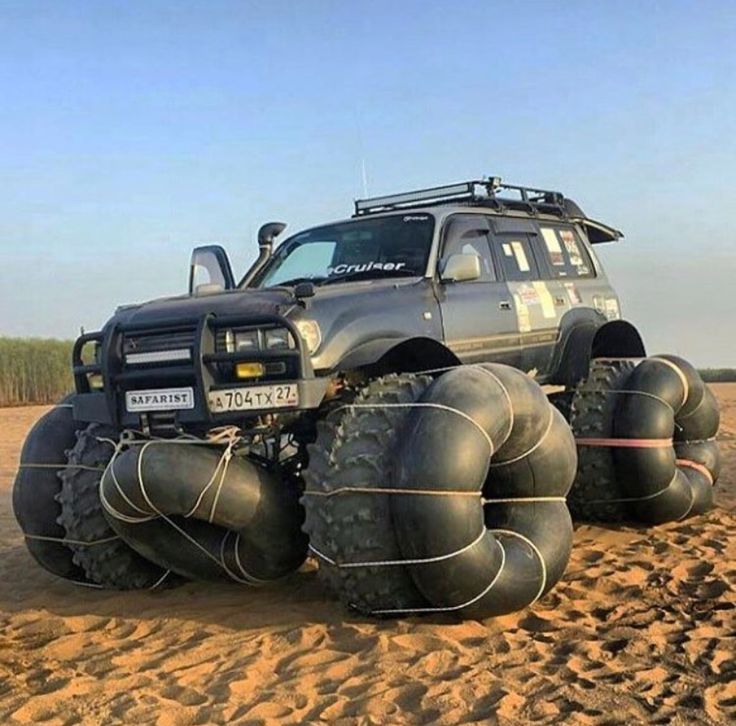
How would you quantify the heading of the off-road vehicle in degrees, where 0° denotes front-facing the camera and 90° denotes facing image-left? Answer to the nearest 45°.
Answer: approximately 45°
